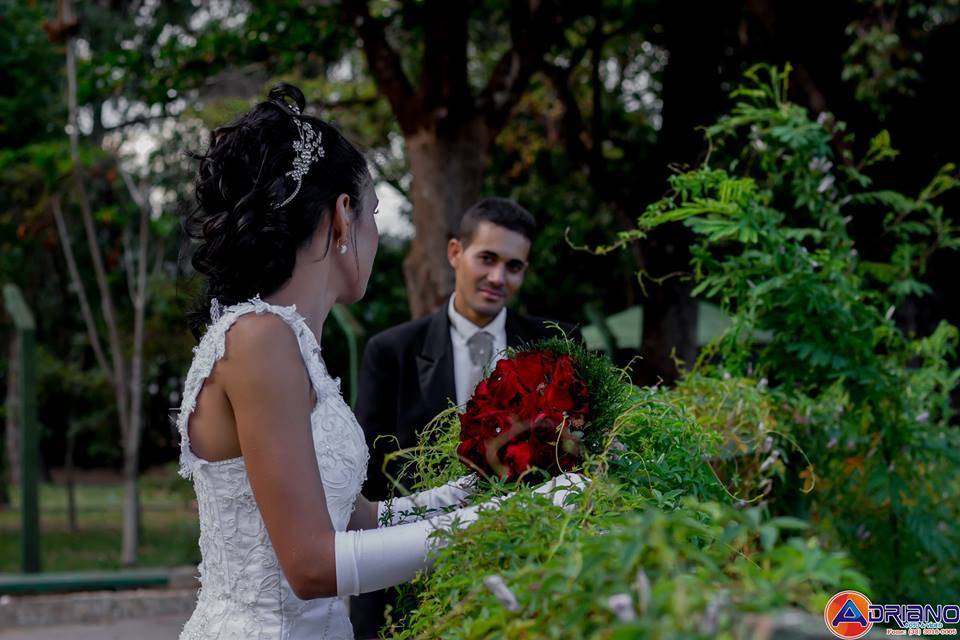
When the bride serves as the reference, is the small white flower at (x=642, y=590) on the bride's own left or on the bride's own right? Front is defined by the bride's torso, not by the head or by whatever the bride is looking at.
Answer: on the bride's own right

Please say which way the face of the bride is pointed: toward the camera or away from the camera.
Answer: away from the camera

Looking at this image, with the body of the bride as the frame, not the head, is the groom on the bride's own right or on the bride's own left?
on the bride's own left

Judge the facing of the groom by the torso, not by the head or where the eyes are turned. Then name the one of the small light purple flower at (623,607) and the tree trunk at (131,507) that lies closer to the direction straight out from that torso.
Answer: the small light purple flower

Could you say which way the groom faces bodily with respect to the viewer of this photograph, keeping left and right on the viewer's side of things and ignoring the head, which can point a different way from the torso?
facing the viewer and to the right of the viewer

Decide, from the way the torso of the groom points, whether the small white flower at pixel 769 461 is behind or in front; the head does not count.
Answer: in front

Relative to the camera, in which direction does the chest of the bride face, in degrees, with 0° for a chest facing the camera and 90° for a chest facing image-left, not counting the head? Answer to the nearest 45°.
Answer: approximately 270°

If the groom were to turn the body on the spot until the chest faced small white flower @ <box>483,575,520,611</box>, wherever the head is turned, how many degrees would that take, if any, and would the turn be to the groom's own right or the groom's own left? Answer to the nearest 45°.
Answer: approximately 45° to the groom's own right

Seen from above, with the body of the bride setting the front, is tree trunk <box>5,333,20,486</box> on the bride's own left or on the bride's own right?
on the bride's own left

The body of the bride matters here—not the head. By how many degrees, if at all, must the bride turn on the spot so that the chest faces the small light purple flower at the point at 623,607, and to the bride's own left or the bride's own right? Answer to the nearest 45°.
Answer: approximately 90° to the bride's own right

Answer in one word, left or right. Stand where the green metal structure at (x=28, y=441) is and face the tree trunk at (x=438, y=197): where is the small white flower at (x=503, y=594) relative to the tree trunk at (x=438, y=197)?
right
